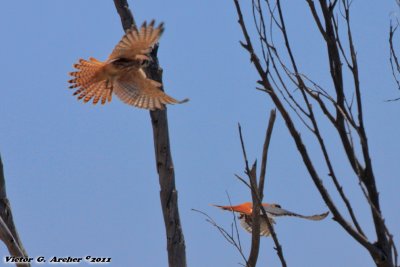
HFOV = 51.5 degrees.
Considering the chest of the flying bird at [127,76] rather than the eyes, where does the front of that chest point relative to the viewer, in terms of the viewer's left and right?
facing to the right of the viewer
